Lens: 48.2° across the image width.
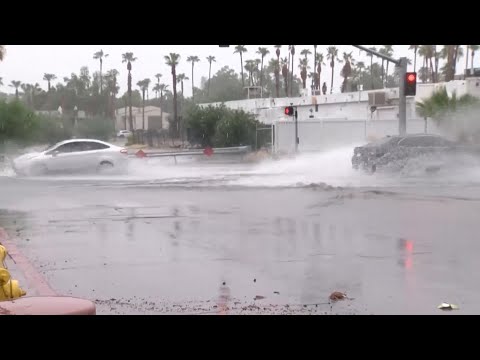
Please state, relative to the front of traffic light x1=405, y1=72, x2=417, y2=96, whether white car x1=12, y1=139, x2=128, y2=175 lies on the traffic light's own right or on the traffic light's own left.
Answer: on the traffic light's own right

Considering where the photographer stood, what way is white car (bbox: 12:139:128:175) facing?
facing to the left of the viewer

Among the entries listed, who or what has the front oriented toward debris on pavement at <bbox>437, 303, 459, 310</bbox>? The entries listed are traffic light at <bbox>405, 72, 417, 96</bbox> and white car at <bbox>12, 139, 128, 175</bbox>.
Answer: the traffic light

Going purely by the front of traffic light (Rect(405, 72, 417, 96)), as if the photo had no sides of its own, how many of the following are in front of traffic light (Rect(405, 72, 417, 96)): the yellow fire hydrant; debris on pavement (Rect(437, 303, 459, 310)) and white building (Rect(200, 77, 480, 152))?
2

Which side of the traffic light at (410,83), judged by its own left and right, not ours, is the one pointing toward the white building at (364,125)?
back

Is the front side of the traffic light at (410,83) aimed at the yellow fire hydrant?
yes

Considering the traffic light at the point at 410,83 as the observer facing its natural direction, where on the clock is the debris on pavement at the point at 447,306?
The debris on pavement is roughly at 12 o'clock from the traffic light.

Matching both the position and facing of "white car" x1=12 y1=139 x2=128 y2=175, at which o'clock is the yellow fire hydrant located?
The yellow fire hydrant is roughly at 9 o'clock from the white car.

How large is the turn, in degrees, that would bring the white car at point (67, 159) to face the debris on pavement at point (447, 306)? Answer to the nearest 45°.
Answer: approximately 90° to its left

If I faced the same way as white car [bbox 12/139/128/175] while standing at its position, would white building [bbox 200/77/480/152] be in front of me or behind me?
behind

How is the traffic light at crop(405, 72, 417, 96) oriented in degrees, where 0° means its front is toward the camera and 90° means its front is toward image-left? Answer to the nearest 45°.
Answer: approximately 0°

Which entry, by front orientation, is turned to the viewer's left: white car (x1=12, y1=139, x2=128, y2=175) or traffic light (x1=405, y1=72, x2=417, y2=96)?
the white car

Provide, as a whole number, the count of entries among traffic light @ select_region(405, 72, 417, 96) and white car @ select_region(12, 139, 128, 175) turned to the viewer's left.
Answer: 1
